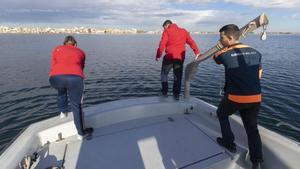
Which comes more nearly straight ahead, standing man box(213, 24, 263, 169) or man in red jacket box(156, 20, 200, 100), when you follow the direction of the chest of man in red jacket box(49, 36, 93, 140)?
the man in red jacket

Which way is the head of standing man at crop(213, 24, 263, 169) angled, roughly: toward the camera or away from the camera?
away from the camera

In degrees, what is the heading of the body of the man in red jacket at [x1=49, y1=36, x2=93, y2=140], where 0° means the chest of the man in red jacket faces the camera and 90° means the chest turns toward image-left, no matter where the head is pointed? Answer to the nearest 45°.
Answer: approximately 180°

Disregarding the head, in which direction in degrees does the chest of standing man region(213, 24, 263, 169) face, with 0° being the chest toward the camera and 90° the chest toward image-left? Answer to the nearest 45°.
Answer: approximately 135°

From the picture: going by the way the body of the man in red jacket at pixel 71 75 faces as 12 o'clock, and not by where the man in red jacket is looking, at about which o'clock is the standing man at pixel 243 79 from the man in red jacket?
The standing man is roughly at 4 o'clock from the man in red jacket.

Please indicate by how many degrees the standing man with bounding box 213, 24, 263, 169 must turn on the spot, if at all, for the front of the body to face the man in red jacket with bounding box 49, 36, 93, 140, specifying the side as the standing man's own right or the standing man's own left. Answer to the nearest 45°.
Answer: approximately 45° to the standing man's own left

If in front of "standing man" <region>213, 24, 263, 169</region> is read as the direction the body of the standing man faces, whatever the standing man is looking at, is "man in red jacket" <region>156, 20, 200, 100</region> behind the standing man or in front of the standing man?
in front

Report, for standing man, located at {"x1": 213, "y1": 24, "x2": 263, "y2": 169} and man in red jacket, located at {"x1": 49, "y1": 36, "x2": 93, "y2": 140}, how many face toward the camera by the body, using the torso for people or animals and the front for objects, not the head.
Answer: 0
